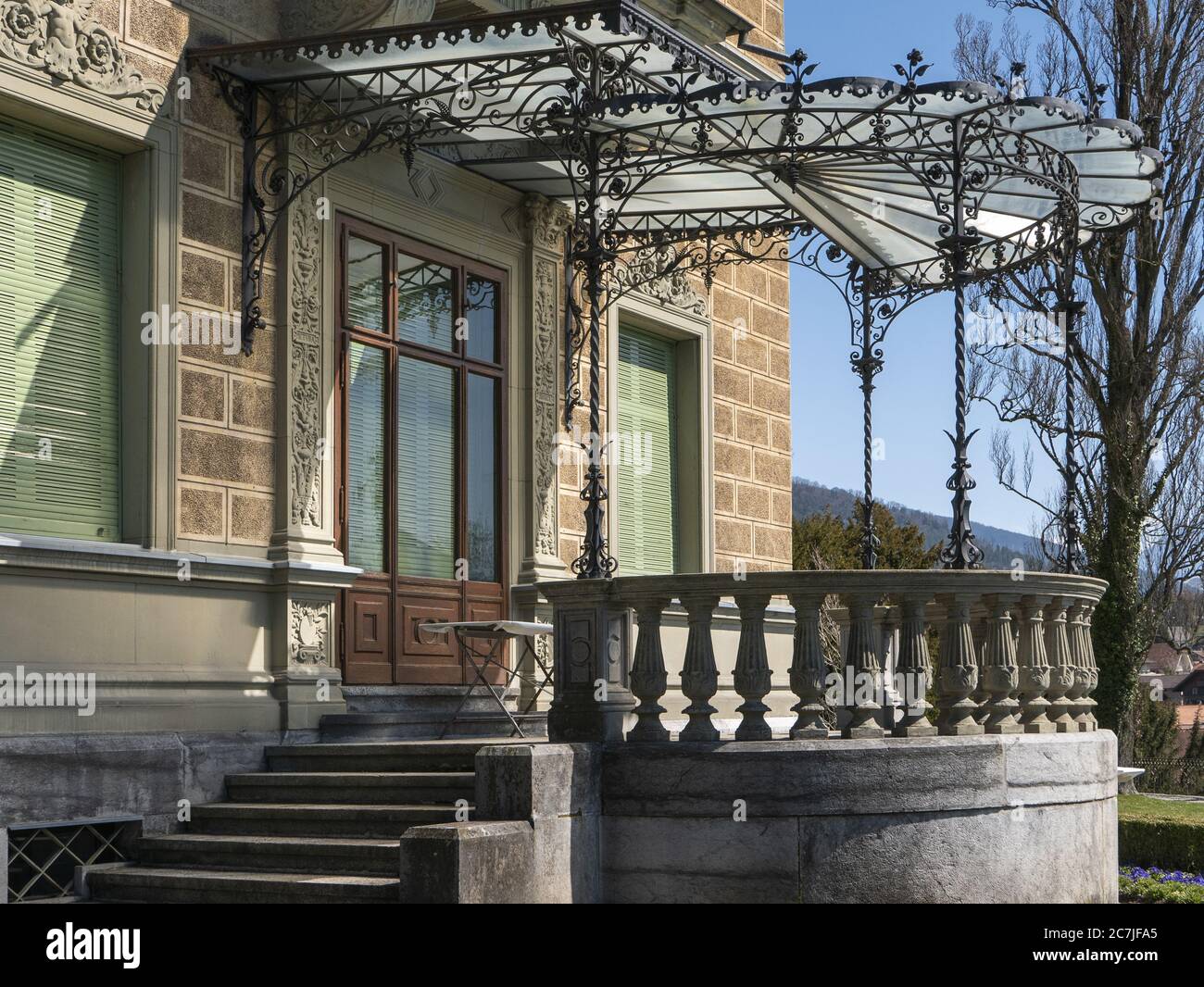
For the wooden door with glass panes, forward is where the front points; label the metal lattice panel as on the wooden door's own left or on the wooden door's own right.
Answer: on the wooden door's own right

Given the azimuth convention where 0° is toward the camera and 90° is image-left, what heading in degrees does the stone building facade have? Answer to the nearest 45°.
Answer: approximately 315°

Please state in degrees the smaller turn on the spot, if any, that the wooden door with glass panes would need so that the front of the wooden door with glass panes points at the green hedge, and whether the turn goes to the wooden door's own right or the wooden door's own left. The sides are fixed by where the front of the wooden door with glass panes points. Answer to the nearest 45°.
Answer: approximately 90° to the wooden door's own left

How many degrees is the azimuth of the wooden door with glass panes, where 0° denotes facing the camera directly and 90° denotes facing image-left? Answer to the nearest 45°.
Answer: approximately 315°

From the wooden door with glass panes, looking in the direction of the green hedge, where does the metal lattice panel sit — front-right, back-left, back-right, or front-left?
back-right

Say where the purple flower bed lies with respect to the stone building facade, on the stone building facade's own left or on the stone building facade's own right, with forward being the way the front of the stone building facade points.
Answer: on the stone building facade's own left

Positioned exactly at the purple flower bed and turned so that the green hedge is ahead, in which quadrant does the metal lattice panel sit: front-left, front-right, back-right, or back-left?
back-left
